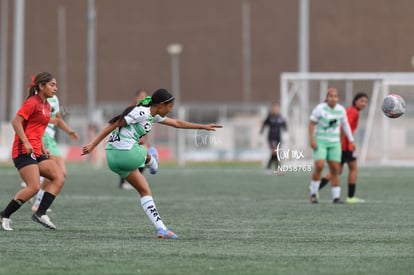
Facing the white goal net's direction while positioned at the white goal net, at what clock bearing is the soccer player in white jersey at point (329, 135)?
The soccer player in white jersey is roughly at 12 o'clock from the white goal net.

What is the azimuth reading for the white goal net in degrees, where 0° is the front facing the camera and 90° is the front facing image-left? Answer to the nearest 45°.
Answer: approximately 0°

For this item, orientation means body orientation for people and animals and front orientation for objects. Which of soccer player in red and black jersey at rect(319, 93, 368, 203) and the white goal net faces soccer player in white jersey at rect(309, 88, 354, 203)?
the white goal net

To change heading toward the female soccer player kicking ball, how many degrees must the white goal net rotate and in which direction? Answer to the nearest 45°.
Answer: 0° — it already faces them
